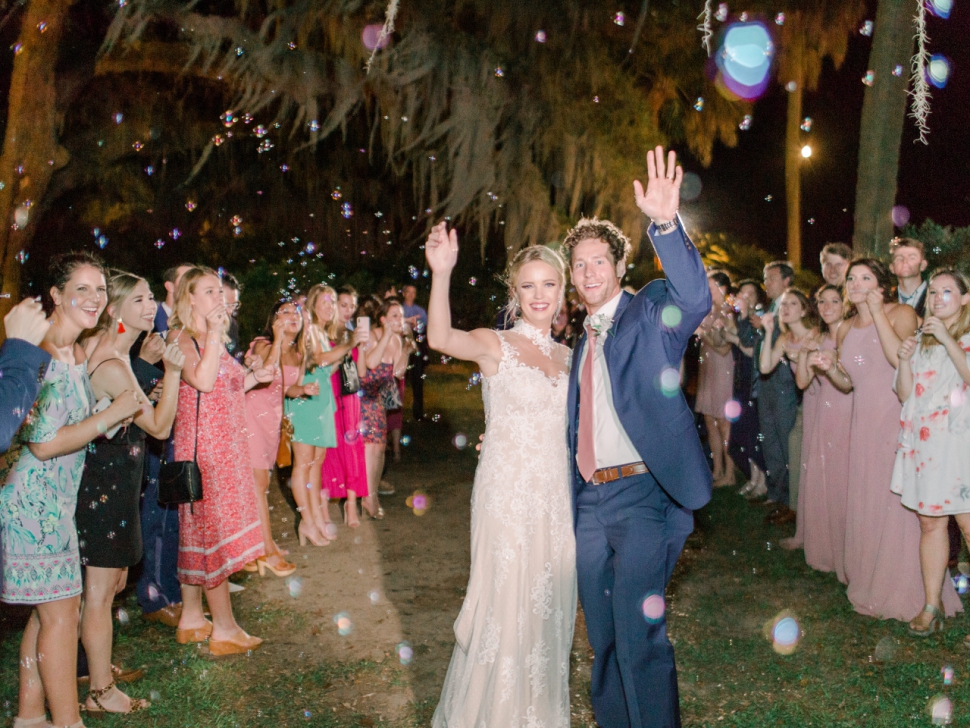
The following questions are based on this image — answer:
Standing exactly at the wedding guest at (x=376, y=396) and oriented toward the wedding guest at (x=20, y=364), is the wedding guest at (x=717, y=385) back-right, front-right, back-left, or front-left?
back-left

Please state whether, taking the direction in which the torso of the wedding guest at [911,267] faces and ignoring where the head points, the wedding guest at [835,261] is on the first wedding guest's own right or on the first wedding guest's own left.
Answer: on the first wedding guest's own right

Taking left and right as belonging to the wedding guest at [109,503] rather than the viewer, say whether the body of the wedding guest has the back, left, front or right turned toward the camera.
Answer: right

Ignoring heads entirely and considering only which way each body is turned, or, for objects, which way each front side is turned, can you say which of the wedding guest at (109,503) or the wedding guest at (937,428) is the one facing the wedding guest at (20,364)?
the wedding guest at (937,428)

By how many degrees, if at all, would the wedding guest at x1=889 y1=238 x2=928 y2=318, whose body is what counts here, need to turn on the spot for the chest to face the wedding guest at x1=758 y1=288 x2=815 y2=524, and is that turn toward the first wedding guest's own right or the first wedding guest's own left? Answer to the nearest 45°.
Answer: approximately 90° to the first wedding guest's own right

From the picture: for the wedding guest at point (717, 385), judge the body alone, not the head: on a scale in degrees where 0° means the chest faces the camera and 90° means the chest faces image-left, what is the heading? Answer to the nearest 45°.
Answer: approximately 45°

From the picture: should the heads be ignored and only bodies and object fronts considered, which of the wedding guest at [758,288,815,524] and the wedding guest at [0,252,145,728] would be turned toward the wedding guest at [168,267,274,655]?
the wedding guest at [758,288,815,524]

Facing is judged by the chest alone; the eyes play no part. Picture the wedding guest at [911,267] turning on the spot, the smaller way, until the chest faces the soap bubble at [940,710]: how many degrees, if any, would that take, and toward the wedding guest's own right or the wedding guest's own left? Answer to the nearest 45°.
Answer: approximately 45° to the wedding guest's own left

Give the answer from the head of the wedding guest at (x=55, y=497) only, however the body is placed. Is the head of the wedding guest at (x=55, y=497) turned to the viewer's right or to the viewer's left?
to the viewer's right

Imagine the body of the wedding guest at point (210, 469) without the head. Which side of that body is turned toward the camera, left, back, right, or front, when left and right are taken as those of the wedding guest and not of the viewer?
right

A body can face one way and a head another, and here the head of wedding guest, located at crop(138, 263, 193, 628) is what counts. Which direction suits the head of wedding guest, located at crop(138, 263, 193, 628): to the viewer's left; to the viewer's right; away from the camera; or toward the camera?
to the viewer's right

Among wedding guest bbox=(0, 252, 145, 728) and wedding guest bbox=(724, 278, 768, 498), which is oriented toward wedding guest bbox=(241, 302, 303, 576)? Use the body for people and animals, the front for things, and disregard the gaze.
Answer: wedding guest bbox=(724, 278, 768, 498)

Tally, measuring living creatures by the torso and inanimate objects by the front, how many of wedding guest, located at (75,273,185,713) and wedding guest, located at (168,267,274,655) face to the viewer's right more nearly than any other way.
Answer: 2
